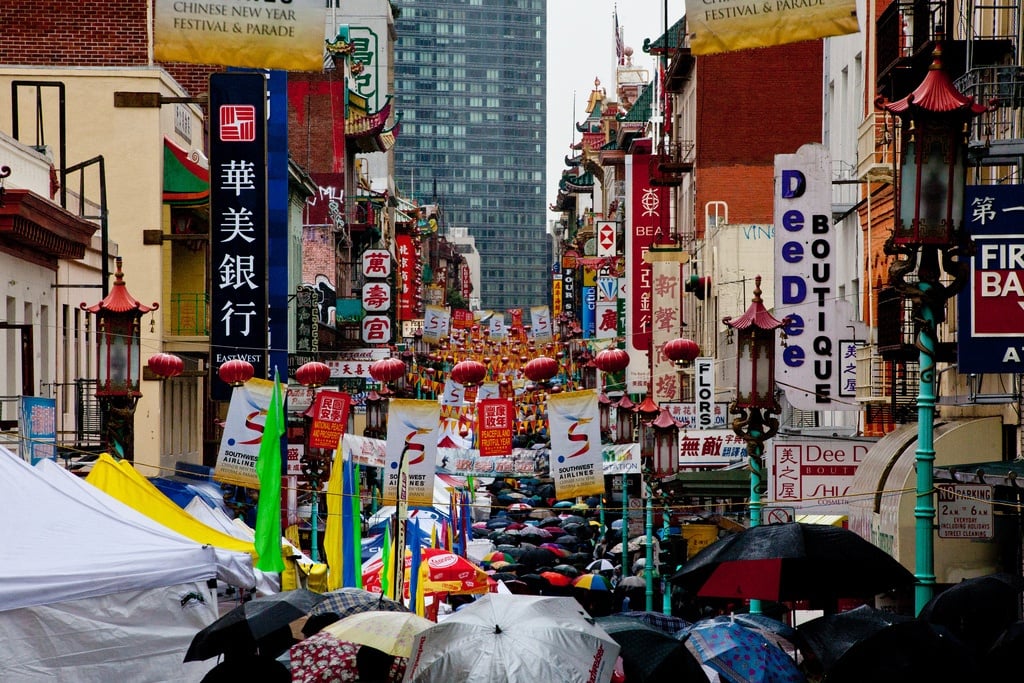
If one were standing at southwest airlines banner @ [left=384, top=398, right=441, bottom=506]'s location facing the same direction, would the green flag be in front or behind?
in front

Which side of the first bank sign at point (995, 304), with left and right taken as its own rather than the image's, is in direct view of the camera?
front

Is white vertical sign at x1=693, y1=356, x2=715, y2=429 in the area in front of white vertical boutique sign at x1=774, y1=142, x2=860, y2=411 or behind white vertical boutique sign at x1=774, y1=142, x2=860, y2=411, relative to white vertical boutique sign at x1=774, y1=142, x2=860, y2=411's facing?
behind

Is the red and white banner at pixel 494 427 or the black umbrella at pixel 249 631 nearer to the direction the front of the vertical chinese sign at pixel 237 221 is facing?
the black umbrella

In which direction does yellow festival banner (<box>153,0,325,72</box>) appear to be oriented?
toward the camera

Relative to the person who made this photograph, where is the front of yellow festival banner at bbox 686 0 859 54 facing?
facing the viewer

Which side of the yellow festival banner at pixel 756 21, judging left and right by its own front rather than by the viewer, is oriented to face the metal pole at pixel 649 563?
back

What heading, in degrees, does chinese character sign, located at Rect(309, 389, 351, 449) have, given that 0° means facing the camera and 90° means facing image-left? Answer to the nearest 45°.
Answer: approximately 0°

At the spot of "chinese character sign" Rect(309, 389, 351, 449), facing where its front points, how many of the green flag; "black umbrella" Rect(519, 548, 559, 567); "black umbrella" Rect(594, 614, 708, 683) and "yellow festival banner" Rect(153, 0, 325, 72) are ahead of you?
3

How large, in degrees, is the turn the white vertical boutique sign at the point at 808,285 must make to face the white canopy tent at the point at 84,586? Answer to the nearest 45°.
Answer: approximately 45° to its right

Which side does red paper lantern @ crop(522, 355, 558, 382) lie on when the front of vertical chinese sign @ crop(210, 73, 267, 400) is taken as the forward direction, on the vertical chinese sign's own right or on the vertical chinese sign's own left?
on the vertical chinese sign's own left

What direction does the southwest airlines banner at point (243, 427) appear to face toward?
toward the camera

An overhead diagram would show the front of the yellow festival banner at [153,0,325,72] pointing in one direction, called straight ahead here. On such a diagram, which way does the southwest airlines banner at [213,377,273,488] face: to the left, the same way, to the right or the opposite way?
the same way
